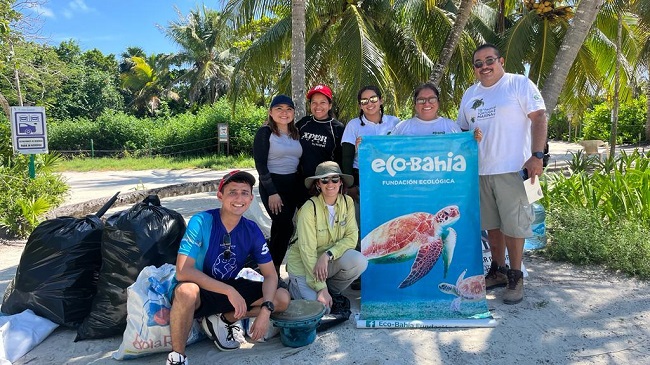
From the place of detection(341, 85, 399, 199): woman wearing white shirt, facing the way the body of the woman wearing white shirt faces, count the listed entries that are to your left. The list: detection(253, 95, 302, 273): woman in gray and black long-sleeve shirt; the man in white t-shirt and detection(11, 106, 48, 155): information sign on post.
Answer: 1

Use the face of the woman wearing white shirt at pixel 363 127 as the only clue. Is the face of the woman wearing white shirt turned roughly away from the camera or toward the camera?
toward the camera

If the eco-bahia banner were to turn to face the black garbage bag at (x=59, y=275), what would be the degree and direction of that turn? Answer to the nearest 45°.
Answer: approximately 90° to its right

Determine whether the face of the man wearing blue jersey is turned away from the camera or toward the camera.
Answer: toward the camera

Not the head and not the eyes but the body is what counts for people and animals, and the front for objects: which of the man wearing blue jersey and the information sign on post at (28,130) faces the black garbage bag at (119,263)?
the information sign on post

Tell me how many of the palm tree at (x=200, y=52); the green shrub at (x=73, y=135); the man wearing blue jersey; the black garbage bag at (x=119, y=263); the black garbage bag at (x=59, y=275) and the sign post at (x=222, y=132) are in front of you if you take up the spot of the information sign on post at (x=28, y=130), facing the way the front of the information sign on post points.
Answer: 3

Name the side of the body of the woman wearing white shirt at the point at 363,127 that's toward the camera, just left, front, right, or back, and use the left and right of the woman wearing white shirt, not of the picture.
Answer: front

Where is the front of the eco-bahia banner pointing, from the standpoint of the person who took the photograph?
facing the viewer

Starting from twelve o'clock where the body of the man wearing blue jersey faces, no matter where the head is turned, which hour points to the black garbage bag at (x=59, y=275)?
The black garbage bag is roughly at 4 o'clock from the man wearing blue jersey.

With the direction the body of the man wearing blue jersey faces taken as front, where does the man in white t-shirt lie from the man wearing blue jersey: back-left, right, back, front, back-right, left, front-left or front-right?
left

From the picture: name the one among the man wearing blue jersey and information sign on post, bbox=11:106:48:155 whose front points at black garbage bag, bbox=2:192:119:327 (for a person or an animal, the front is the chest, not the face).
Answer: the information sign on post

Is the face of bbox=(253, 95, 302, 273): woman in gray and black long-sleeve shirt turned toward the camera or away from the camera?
toward the camera

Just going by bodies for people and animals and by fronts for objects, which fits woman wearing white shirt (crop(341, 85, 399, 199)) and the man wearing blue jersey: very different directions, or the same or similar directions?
same or similar directions
